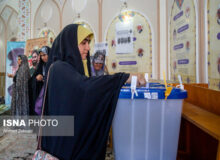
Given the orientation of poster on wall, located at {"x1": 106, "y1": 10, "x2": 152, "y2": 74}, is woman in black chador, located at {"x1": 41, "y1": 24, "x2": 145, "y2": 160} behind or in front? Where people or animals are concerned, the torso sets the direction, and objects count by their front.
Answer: in front

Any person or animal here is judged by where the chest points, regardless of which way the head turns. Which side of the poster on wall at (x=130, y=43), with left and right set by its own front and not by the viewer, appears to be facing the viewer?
front

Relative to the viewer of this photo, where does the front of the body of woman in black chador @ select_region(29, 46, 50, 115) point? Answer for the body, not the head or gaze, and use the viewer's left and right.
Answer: facing the viewer and to the right of the viewer

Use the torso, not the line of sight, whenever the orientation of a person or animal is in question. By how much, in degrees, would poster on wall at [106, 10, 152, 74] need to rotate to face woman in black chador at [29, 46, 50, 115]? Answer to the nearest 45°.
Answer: approximately 45° to its right

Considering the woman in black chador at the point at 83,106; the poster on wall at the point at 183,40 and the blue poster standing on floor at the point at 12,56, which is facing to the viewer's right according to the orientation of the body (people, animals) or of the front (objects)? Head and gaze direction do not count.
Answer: the woman in black chador

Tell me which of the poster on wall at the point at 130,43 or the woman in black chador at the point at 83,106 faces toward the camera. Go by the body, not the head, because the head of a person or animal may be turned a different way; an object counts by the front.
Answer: the poster on wall

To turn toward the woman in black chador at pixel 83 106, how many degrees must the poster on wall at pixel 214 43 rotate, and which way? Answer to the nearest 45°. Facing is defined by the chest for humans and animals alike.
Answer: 0° — it already faces them

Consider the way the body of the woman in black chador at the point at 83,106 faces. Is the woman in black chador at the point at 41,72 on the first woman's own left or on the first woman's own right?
on the first woman's own left

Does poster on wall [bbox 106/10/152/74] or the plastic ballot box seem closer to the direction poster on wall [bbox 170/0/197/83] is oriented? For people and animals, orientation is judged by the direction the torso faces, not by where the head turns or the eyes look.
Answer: the plastic ballot box

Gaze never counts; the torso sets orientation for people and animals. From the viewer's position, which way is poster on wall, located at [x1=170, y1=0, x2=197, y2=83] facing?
facing the viewer and to the left of the viewer

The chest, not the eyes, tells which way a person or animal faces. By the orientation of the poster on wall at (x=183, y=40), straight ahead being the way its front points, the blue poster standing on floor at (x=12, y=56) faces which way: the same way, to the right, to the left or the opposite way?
to the left

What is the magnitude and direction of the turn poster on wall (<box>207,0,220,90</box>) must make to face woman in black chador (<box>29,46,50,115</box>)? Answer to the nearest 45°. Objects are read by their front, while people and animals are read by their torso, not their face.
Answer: approximately 45° to its right

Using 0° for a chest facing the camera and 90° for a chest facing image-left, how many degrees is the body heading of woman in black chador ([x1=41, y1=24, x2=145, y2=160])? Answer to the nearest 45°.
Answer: approximately 270°
